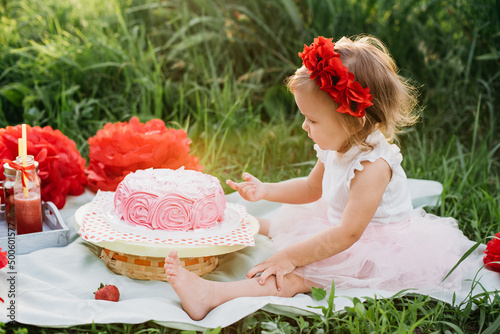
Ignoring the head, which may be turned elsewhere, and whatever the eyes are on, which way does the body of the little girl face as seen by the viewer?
to the viewer's left

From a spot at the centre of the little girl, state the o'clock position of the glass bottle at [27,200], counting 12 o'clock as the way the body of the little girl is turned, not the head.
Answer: The glass bottle is roughly at 12 o'clock from the little girl.

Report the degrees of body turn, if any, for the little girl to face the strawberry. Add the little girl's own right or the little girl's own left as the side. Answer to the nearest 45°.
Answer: approximately 45° to the little girl's own left

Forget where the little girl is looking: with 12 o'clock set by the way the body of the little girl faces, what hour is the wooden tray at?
The wooden tray is roughly at 12 o'clock from the little girl.

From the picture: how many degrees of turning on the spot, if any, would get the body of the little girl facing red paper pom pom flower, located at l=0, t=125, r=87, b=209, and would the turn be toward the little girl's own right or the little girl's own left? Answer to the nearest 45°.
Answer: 0° — they already face it

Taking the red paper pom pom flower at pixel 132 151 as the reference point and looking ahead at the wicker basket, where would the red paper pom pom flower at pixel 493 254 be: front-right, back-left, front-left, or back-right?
front-left

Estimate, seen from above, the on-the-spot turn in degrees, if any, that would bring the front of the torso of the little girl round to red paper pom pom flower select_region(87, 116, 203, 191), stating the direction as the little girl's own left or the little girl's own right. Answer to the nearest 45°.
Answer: approximately 45° to the little girl's own right

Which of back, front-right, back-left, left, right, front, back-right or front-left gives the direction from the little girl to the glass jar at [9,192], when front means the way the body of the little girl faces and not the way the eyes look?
front

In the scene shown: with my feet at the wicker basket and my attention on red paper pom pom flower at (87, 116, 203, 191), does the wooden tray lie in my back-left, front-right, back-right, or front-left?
front-left

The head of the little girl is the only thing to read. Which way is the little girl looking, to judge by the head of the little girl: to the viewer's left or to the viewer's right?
to the viewer's left
